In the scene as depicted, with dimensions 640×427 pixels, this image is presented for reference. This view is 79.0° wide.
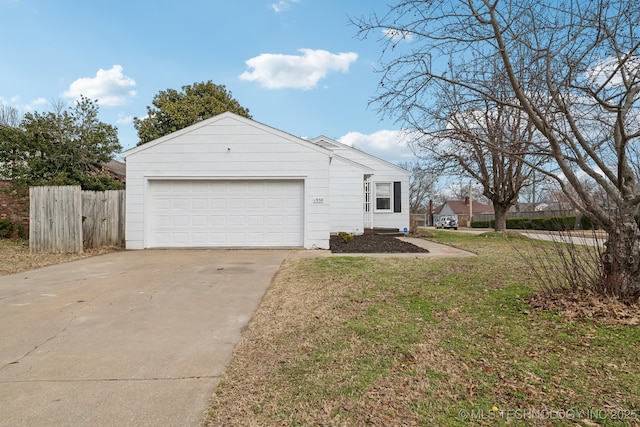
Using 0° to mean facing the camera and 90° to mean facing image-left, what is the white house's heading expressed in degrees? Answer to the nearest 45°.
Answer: approximately 0°

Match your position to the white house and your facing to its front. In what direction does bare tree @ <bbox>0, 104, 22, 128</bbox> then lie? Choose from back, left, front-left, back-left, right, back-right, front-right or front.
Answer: back-right

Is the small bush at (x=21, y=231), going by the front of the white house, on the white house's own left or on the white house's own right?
on the white house's own right

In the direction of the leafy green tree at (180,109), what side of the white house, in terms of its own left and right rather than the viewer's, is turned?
back

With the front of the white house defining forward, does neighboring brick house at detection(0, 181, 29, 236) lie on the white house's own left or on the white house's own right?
on the white house's own right

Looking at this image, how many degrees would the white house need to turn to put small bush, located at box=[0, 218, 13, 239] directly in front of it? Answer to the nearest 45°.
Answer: approximately 90° to its right
